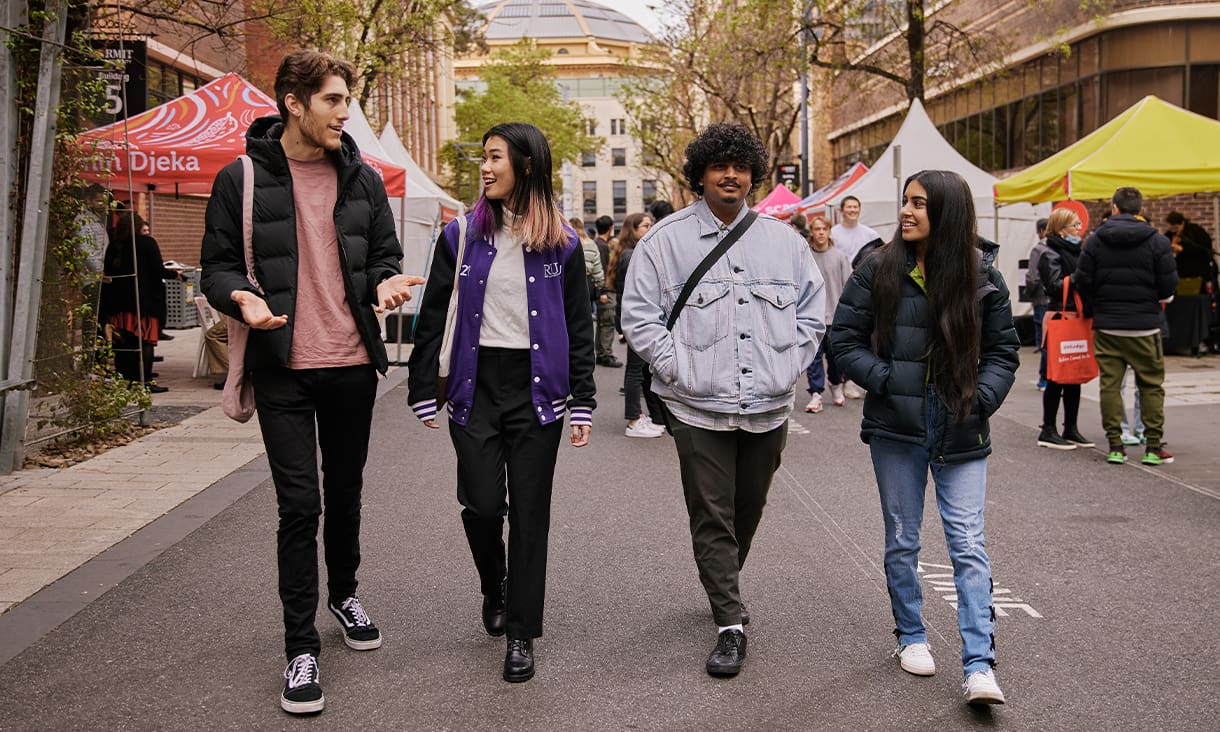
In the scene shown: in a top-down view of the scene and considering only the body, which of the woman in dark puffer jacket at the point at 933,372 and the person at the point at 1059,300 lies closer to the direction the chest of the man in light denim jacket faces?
the woman in dark puffer jacket

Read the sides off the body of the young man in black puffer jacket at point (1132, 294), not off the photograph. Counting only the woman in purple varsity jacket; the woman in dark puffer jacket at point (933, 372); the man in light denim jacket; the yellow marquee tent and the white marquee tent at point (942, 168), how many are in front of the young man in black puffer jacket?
2

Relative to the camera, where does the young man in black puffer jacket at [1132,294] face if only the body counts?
away from the camera

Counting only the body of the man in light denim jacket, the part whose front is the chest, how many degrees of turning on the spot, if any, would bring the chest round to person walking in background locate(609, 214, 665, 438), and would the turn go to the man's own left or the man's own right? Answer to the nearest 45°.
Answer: approximately 180°

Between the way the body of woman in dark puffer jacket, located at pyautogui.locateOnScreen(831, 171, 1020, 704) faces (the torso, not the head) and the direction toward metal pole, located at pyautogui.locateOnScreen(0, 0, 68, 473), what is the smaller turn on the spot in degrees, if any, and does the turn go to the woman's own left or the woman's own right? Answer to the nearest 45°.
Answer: approximately 135° to the woman's own right

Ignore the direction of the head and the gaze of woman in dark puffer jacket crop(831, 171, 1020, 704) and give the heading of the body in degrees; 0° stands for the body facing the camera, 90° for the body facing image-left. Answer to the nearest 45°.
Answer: approximately 0°

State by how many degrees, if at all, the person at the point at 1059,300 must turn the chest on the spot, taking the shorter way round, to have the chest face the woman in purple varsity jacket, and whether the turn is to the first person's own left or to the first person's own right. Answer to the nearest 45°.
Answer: approximately 90° to the first person's own right

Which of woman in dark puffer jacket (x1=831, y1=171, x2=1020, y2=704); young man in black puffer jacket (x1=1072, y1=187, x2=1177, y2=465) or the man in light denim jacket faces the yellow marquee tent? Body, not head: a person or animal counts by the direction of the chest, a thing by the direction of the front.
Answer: the young man in black puffer jacket

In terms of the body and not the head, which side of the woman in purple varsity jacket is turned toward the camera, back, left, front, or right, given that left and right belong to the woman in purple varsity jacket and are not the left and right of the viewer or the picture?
front

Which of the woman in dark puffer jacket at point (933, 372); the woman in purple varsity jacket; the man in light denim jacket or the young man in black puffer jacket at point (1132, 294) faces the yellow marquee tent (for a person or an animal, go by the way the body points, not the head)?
the young man in black puffer jacket

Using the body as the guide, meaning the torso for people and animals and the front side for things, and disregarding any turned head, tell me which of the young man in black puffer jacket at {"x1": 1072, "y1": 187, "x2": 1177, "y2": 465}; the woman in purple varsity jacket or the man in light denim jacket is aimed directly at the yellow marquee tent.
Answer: the young man in black puffer jacket

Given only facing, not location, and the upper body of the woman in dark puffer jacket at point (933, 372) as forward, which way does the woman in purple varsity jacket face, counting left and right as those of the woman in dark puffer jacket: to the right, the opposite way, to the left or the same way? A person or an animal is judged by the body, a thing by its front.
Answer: the same way
